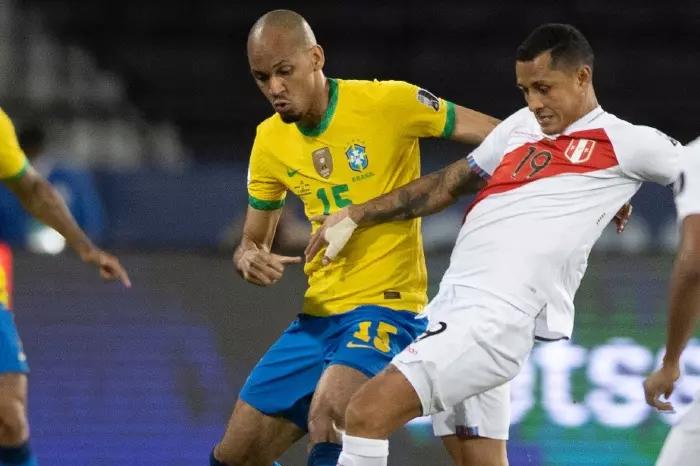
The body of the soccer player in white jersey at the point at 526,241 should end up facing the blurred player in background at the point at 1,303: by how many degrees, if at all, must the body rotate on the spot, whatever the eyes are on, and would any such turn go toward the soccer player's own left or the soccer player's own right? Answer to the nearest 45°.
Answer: approximately 45° to the soccer player's own right

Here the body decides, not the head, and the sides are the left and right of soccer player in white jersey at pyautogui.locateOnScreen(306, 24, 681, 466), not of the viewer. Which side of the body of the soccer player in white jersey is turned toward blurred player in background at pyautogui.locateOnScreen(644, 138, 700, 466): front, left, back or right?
left

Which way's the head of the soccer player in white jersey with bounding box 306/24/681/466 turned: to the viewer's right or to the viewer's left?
to the viewer's left
